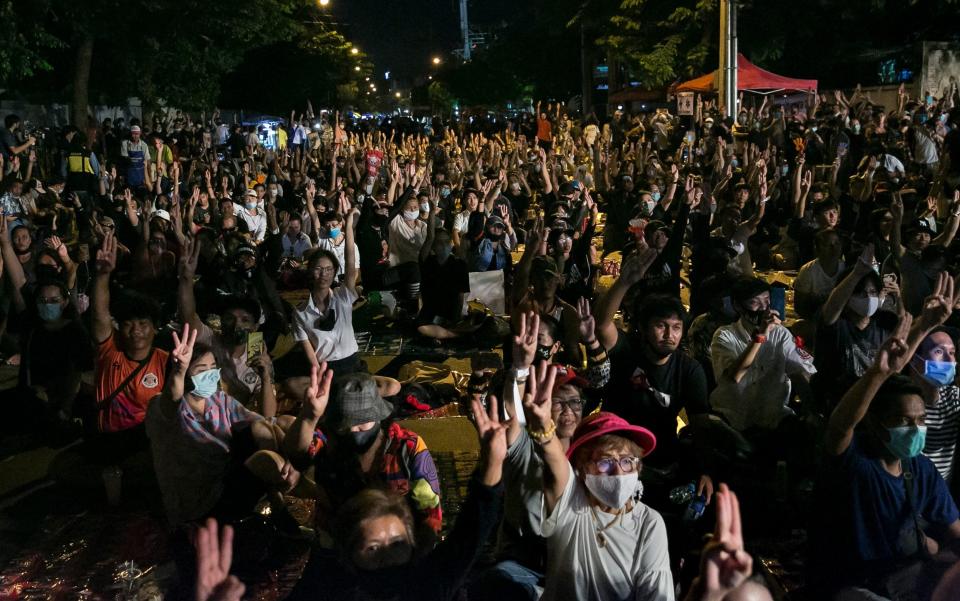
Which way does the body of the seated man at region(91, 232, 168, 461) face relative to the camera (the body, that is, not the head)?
toward the camera

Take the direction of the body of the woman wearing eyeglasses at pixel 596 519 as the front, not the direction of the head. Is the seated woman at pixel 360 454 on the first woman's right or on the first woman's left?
on the first woman's right

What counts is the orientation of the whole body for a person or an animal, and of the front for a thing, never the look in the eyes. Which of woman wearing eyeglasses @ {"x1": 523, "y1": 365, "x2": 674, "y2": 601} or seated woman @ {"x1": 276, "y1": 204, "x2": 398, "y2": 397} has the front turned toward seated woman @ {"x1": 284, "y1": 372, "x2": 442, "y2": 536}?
seated woman @ {"x1": 276, "y1": 204, "x2": 398, "y2": 397}

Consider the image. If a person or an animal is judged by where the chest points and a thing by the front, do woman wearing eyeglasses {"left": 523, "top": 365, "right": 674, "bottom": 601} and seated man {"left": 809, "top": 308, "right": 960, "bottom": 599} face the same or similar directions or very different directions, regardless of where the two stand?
same or similar directions

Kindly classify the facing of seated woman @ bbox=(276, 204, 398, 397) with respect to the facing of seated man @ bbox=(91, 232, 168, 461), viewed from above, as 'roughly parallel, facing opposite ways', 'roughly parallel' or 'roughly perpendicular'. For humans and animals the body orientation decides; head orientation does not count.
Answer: roughly parallel

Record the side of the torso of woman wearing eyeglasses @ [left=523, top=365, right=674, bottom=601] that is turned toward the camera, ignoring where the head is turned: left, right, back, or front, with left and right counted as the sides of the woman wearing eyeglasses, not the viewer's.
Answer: front

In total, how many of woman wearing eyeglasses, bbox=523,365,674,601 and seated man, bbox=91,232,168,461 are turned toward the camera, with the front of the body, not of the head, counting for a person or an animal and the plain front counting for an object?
2

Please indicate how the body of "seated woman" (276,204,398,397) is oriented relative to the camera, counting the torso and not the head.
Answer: toward the camera

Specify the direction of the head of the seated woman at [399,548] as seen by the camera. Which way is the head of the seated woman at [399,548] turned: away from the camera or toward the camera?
toward the camera

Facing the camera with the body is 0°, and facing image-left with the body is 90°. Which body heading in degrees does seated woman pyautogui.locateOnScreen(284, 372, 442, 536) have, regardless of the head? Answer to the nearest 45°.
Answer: approximately 0°

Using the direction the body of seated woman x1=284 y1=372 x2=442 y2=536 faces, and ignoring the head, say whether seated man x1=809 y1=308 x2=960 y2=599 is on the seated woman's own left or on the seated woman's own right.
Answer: on the seated woman's own left

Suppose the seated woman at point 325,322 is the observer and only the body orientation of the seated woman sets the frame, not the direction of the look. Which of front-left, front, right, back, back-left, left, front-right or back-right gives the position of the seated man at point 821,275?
left

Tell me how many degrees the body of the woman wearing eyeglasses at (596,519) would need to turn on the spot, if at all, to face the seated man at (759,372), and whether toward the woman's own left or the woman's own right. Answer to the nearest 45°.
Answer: approximately 135° to the woman's own left
